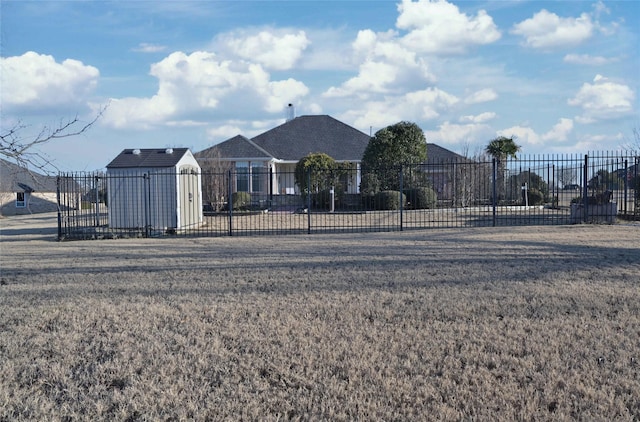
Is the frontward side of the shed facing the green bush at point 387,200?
no

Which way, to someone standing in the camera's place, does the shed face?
facing the viewer and to the right of the viewer

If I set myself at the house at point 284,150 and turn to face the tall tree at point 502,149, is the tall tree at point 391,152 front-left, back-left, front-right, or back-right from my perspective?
front-right

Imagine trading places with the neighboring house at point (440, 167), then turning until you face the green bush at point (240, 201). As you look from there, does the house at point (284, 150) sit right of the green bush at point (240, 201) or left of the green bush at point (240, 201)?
right

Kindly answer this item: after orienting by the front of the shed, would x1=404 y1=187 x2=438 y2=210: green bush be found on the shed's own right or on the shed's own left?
on the shed's own left

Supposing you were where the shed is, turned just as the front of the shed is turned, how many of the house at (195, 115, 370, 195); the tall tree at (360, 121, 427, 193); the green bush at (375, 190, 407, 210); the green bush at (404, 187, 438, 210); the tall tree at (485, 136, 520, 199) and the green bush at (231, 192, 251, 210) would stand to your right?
0

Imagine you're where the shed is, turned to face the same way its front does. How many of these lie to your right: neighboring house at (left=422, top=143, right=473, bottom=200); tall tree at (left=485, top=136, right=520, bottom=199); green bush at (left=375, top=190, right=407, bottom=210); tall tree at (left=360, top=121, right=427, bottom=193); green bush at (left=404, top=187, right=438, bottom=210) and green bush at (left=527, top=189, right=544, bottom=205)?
0

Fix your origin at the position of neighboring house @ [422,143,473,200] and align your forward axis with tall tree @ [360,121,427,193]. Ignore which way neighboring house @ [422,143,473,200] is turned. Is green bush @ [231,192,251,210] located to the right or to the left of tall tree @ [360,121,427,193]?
right

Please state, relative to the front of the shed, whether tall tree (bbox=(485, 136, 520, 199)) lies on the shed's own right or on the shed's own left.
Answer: on the shed's own left

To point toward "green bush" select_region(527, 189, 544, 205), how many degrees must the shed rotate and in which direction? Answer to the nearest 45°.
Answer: approximately 45° to its left

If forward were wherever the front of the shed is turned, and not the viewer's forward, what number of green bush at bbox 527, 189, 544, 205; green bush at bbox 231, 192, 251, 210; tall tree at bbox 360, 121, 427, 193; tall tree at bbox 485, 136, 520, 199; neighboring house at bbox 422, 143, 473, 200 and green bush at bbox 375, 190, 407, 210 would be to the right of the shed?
0

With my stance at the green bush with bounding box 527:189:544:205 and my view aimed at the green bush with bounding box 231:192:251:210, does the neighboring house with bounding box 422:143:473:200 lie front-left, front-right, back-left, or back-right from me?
front-right

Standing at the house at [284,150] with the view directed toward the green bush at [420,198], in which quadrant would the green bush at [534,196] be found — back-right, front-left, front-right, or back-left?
front-left

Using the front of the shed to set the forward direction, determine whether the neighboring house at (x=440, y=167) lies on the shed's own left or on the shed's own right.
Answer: on the shed's own left

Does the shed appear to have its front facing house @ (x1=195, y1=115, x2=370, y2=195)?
no

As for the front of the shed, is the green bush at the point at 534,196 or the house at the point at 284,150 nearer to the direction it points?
the green bush
